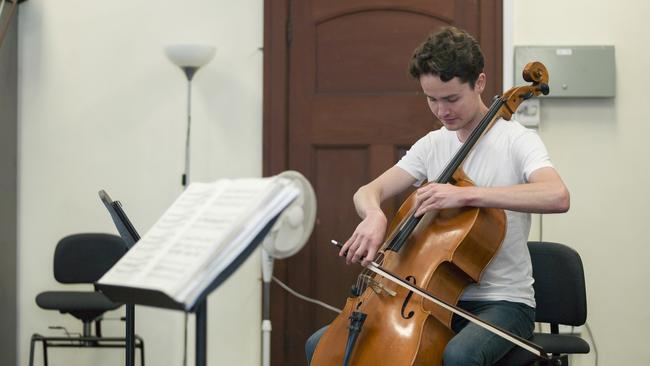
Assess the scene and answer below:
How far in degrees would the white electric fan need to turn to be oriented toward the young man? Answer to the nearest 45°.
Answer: approximately 45° to its left

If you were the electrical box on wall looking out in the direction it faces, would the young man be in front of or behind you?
in front

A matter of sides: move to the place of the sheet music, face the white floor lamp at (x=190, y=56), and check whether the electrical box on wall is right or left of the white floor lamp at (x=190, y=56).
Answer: right

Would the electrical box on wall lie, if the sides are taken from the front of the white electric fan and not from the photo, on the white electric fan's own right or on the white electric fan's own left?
on the white electric fan's own left

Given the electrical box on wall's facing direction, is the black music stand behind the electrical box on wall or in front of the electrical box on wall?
in front

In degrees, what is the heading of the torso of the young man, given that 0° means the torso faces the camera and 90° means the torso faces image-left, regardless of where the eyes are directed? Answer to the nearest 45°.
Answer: approximately 45°
